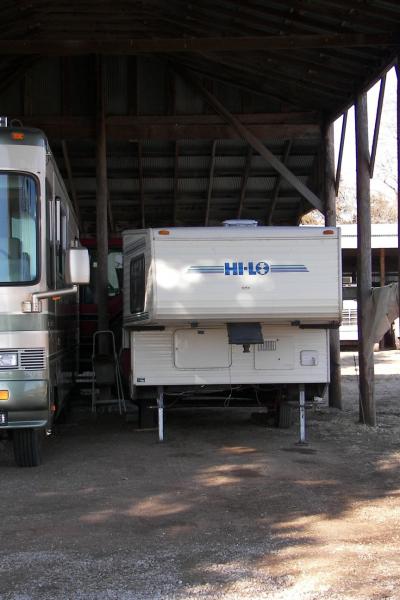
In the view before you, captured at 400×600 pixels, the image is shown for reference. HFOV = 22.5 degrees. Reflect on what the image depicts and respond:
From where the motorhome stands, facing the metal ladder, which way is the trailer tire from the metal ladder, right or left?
right

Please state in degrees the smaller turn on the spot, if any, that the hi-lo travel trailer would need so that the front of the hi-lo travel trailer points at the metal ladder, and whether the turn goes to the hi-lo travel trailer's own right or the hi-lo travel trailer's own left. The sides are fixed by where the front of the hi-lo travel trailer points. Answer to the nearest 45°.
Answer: approximately 135° to the hi-lo travel trailer's own right

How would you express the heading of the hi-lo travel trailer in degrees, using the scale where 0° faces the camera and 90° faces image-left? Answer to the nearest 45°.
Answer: approximately 0°

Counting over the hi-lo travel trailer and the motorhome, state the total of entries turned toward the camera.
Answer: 2

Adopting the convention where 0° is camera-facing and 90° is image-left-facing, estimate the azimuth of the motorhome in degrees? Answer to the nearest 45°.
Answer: approximately 0°

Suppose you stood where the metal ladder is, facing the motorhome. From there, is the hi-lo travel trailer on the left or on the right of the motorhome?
left
